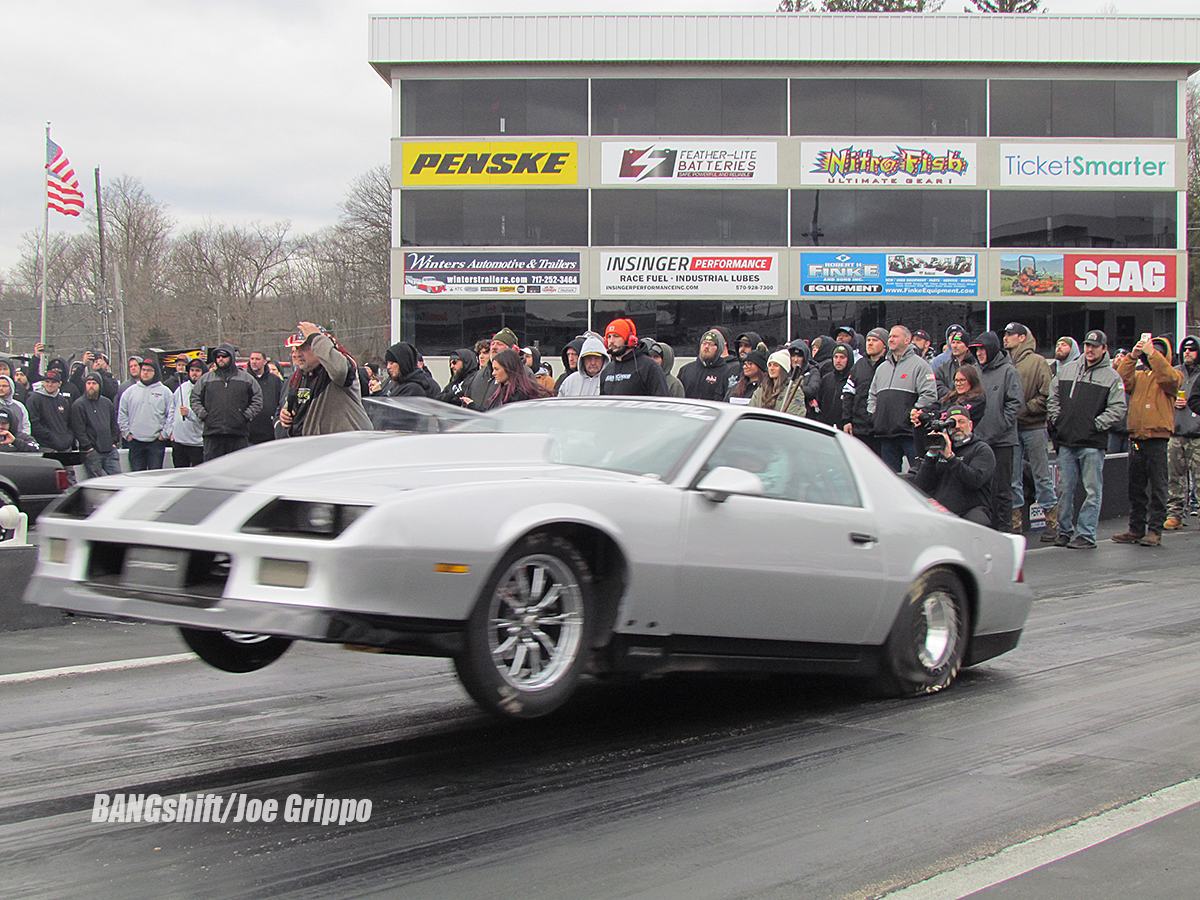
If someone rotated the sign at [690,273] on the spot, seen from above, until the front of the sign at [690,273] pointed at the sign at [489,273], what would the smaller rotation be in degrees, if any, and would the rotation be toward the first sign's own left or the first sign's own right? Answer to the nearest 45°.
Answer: approximately 90° to the first sign's own right

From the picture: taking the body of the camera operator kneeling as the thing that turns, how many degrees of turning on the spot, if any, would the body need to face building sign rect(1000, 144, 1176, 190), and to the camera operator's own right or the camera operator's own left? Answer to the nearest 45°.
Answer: approximately 135° to the camera operator's own right

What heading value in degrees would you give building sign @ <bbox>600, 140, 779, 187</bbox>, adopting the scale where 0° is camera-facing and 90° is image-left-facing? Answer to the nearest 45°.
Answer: approximately 0°

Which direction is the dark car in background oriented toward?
to the viewer's left

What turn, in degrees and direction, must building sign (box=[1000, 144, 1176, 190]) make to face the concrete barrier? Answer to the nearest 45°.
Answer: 0° — it already faces it

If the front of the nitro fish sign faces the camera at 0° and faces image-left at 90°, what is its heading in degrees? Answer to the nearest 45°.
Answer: approximately 0°

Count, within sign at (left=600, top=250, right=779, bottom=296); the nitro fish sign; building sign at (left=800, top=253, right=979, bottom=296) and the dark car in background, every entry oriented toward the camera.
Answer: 3

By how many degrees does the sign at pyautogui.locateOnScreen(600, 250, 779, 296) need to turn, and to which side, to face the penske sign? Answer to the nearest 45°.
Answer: approximately 90° to its right

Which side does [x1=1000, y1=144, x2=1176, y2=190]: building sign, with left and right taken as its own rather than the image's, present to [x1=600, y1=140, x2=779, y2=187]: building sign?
right
